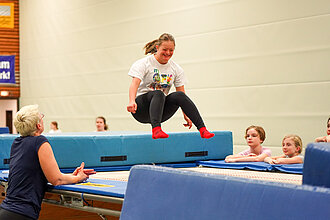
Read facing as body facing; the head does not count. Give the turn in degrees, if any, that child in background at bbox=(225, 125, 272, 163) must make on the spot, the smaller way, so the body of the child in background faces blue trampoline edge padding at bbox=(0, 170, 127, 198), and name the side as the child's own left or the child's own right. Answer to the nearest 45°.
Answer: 0° — they already face it

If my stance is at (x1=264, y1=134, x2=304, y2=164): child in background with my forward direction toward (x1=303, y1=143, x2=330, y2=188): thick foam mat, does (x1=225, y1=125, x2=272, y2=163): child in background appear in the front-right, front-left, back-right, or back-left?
back-right

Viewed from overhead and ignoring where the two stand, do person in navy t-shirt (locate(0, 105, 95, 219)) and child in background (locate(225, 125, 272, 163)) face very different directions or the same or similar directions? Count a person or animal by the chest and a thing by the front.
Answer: very different directions

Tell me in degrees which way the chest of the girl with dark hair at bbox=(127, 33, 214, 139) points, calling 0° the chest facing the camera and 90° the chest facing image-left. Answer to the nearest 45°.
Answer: approximately 315°

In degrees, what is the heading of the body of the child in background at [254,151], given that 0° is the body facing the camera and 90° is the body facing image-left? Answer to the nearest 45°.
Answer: approximately 45°

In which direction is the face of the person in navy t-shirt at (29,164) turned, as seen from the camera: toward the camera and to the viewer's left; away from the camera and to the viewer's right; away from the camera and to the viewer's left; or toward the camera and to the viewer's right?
away from the camera and to the viewer's right
